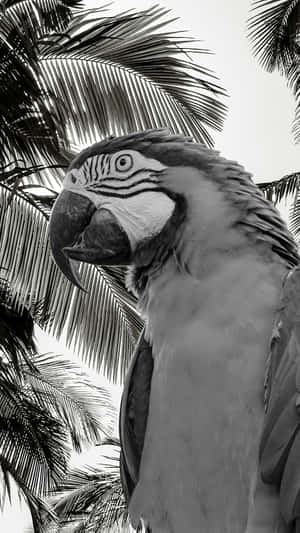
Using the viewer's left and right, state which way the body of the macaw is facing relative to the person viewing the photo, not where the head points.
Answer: facing the viewer and to the left of the viewer

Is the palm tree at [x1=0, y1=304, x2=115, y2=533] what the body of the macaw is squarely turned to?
no

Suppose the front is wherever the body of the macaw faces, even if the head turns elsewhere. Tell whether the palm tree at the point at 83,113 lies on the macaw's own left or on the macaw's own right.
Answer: on the macaw's own right
